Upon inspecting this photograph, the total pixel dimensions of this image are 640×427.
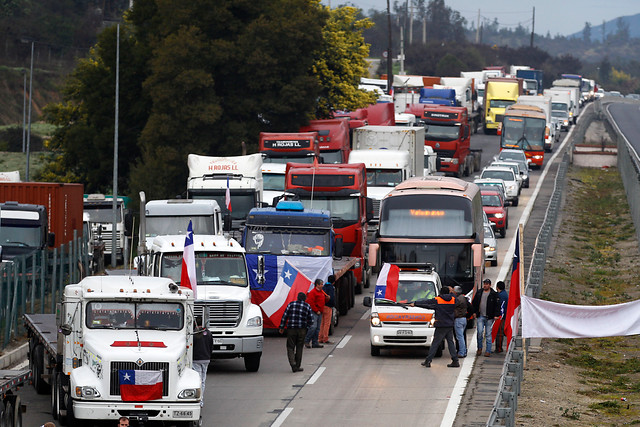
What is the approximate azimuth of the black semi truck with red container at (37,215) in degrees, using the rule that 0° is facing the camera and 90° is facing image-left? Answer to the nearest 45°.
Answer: approximately 45°

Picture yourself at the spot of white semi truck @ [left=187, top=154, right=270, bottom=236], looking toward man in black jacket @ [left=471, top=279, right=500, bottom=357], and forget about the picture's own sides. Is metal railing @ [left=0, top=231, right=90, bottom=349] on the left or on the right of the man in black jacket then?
right

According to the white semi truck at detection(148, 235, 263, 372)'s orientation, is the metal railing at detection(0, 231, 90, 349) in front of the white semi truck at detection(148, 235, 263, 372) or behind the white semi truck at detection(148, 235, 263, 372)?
behind

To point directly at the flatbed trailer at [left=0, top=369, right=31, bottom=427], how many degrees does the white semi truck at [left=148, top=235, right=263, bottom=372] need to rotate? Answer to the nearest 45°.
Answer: approximately 45° to its right

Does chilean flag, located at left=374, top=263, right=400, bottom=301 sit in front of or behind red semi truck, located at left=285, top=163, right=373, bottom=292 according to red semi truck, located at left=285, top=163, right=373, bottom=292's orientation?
in front

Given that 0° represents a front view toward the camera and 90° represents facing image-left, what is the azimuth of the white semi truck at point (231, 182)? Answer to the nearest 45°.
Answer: approximately 0°

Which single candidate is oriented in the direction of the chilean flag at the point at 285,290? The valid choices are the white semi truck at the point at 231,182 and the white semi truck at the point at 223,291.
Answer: the white semi truck at the point at 231,182

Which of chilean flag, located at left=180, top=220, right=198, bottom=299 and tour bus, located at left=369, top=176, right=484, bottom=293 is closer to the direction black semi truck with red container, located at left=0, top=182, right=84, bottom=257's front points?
the chilean flag

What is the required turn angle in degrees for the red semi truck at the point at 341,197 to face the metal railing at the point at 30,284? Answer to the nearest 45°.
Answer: approximately 45° to its right

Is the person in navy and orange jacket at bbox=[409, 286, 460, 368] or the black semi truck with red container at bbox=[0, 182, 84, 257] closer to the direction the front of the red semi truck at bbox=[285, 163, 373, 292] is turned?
the person in navy and orange jacket

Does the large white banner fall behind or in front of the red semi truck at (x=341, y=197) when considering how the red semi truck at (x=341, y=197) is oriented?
in front

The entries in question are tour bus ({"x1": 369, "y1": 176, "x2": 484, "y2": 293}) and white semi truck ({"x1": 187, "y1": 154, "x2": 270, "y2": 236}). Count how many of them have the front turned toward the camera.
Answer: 2

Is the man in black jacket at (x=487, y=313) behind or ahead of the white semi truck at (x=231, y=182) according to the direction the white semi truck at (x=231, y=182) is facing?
ahead
